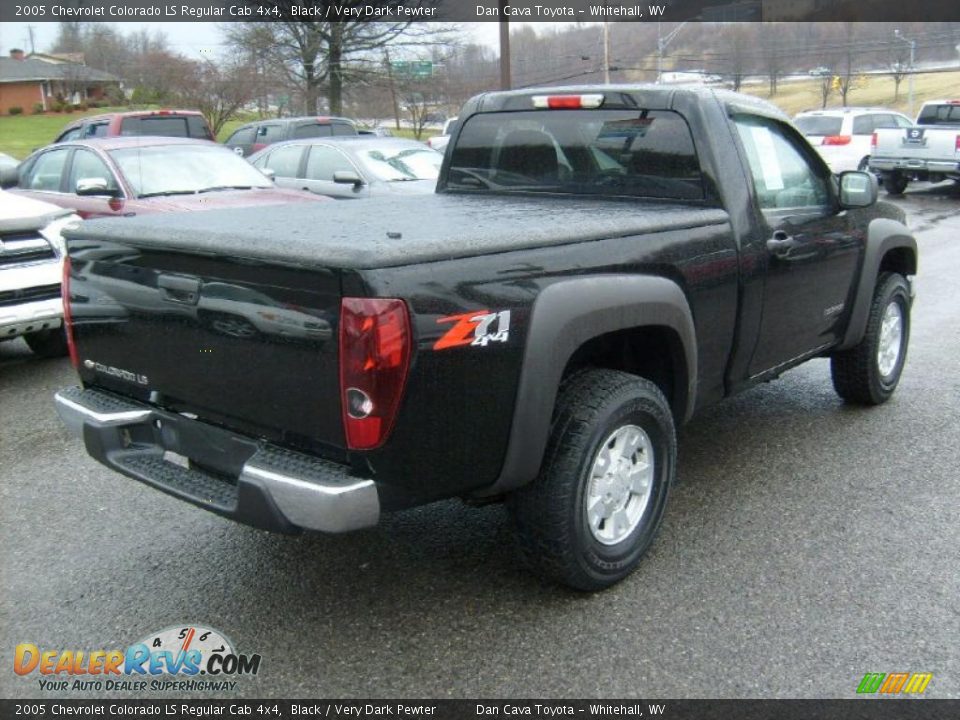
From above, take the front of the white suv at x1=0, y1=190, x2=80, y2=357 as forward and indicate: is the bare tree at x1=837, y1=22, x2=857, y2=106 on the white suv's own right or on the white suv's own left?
on the white suv's own left

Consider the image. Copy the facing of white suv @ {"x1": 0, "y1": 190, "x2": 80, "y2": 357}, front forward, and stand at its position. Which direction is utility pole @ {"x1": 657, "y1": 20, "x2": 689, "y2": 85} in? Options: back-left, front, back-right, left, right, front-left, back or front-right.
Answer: left

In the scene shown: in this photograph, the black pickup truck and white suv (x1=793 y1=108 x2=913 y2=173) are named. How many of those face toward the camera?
0

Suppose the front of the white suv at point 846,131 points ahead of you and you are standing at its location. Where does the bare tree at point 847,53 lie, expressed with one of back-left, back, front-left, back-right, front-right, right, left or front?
front-left

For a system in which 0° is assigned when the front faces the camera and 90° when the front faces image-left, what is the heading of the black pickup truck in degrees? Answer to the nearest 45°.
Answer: approximately 225°

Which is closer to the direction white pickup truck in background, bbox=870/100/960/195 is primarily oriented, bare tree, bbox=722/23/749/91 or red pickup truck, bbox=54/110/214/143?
the bare tree

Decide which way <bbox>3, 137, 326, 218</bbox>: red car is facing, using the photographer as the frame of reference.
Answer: facing the viewer and to the right of the viewer

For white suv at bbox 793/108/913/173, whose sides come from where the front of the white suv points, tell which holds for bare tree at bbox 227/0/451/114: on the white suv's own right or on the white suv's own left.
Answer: on the white suv's own left

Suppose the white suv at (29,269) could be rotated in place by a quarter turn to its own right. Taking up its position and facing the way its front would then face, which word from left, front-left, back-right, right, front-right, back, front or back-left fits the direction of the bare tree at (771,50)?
back

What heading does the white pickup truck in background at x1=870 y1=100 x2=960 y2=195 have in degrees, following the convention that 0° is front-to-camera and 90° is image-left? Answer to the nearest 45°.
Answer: approximately 225°

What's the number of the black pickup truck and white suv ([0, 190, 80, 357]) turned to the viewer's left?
0

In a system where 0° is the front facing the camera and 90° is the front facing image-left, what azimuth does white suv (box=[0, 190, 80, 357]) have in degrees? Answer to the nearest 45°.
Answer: approximately 315°
